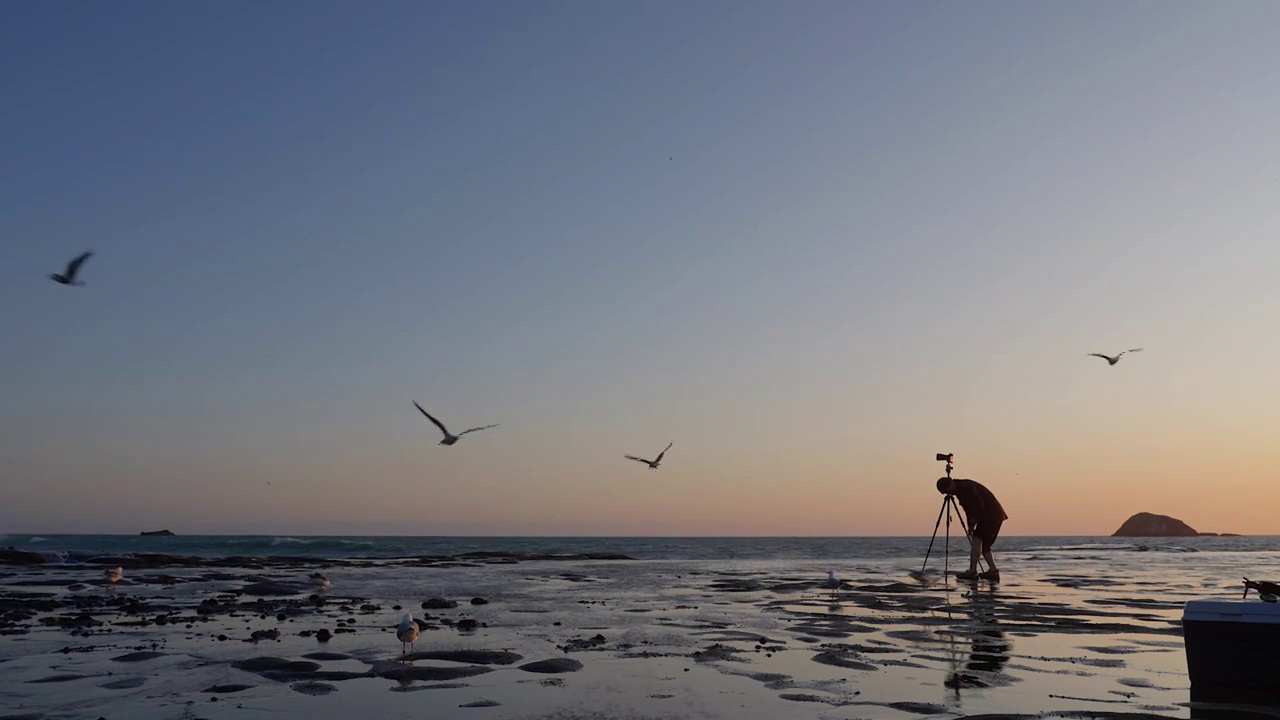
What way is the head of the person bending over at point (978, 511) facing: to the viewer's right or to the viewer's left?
to the viewer's left

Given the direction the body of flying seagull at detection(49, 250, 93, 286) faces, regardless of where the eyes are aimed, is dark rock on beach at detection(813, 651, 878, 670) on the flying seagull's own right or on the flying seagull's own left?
on the flying seagull's own left

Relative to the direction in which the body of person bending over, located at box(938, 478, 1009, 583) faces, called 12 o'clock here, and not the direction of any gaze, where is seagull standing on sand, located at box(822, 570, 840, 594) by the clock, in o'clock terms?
The seagull standing on sand is roughly at 11 o'clock from the person bending over.

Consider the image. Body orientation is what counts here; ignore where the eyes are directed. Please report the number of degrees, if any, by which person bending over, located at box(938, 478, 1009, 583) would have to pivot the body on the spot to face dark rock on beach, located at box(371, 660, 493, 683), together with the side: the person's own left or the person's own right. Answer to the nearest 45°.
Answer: approximately 90° to the person's own left

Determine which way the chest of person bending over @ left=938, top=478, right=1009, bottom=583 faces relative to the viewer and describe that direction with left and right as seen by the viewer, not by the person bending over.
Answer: facing to the left of the viewer

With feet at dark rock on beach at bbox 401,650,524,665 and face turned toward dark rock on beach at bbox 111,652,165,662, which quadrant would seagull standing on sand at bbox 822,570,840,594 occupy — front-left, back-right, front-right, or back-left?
back-right

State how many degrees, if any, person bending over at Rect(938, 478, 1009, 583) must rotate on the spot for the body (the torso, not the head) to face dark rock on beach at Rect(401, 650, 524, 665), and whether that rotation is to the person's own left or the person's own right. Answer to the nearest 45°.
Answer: approximately 90° to the person's own left

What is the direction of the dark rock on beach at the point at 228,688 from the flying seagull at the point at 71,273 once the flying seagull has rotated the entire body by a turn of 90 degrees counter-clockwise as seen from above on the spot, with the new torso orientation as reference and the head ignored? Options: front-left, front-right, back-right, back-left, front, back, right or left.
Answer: front

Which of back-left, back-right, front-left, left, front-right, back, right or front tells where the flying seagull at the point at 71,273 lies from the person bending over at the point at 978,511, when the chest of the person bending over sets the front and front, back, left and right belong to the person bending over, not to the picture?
front-left

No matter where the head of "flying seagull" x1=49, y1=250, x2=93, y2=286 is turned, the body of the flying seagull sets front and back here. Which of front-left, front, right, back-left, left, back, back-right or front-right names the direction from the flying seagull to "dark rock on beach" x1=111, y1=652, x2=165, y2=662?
left

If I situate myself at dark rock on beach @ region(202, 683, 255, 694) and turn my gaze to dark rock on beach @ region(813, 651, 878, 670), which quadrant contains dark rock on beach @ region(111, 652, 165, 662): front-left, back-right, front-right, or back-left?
back-left

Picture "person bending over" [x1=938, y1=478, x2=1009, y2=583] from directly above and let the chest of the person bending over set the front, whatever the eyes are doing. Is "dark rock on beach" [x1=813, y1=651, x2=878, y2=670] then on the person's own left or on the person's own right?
on the person's own left

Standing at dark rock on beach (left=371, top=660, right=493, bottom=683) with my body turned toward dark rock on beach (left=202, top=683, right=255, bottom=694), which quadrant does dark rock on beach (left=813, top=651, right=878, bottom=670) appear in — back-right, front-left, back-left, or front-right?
back-left

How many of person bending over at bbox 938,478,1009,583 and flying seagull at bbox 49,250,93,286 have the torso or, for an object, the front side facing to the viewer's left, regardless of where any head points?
2

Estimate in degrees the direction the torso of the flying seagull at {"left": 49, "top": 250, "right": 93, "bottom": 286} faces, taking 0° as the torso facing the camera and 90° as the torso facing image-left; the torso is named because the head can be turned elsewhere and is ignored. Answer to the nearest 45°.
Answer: approximately 90°
